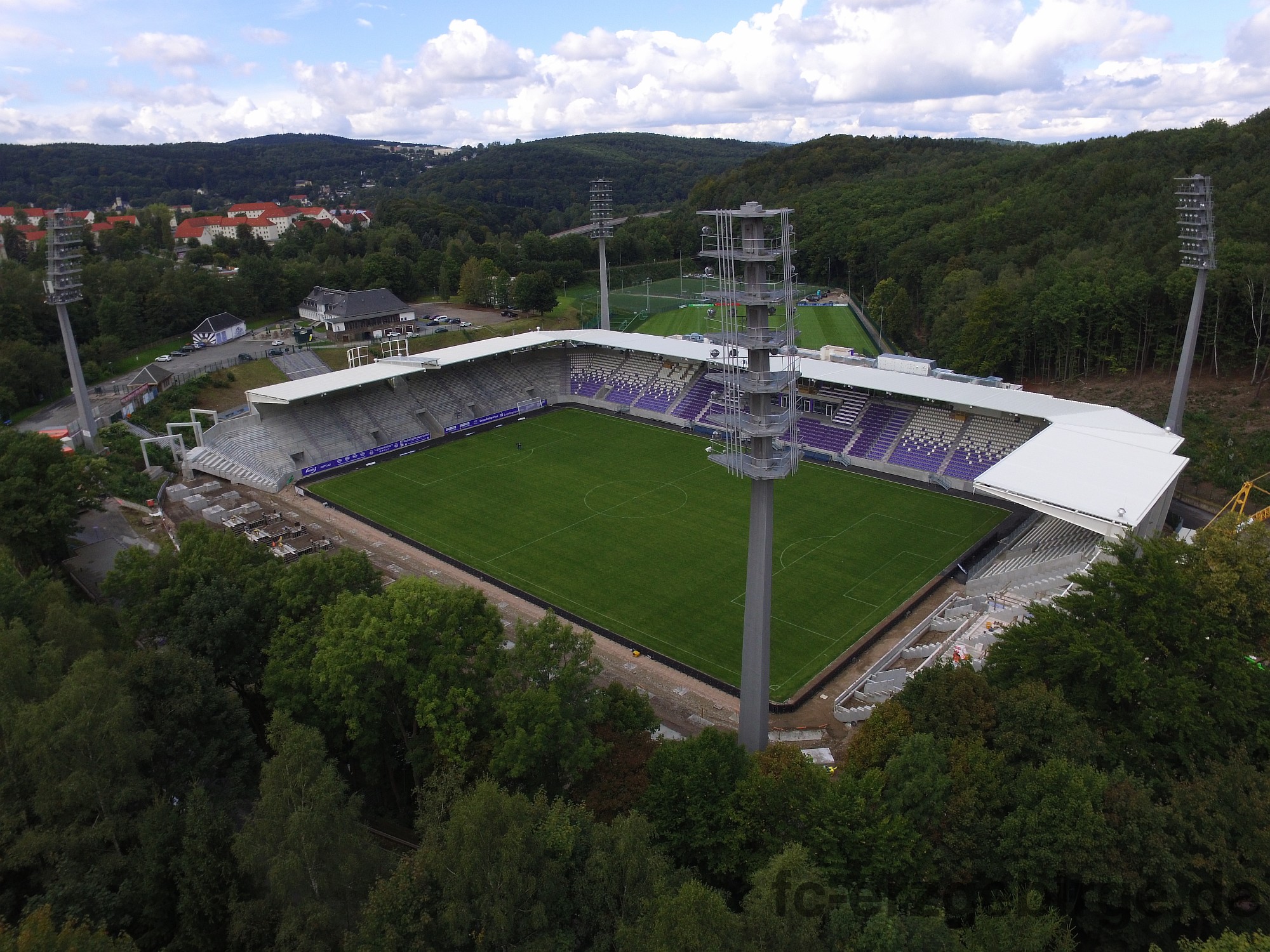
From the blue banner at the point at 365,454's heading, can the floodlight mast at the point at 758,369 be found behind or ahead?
ahead

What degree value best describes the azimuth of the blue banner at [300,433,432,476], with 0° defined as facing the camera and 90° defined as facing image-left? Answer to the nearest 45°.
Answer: approximately 315°

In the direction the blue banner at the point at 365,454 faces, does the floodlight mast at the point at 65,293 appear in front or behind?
behind

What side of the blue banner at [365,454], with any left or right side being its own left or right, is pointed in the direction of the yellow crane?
front

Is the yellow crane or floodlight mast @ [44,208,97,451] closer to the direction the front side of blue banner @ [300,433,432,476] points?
the yellow crane

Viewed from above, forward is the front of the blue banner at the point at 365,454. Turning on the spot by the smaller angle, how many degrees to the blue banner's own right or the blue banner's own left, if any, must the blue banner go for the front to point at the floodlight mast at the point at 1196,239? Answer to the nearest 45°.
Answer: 0° — it already faces it
